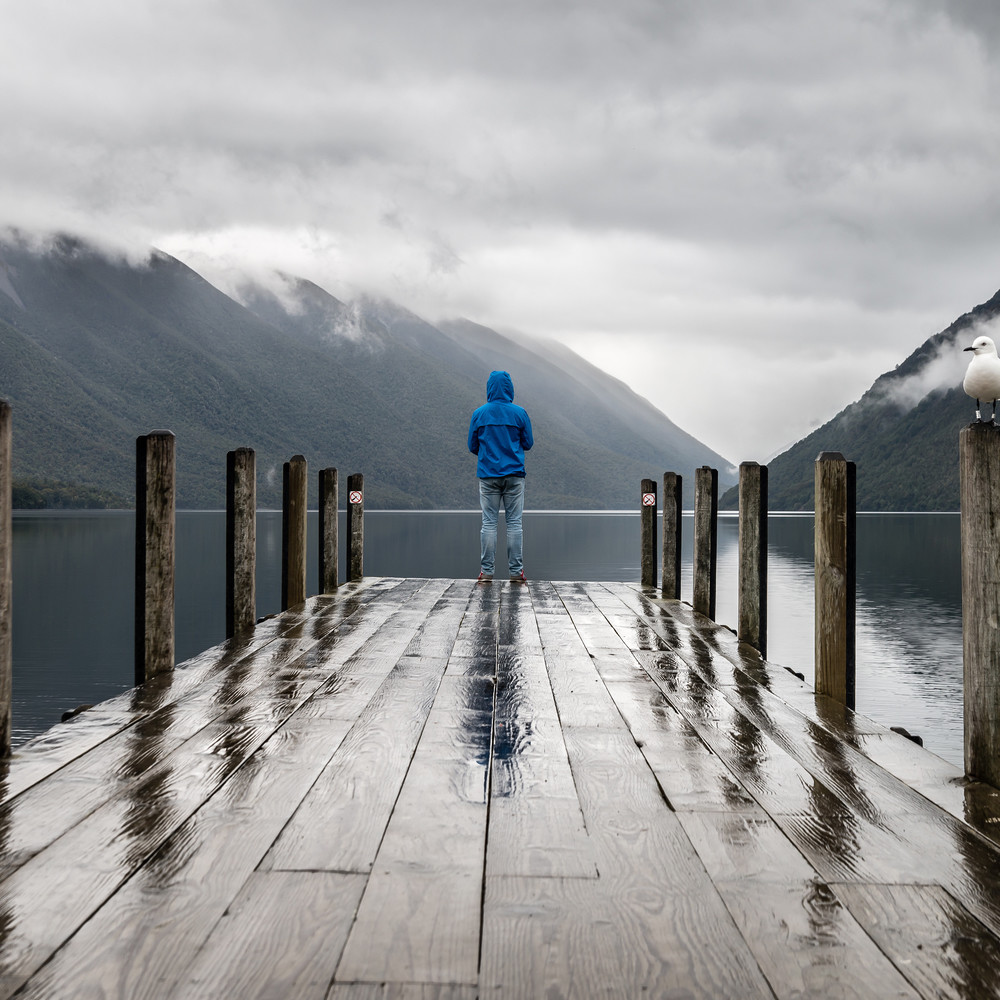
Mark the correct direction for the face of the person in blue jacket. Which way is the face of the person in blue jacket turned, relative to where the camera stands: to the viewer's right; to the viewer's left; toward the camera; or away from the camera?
away from the camera

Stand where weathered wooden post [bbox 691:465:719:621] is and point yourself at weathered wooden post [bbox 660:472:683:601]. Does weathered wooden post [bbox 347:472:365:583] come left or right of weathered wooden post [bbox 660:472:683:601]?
left

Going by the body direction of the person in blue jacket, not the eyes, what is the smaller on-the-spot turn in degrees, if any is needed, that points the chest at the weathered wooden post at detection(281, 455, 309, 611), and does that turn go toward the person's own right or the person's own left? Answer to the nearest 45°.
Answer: approximately 135° to the person's own left

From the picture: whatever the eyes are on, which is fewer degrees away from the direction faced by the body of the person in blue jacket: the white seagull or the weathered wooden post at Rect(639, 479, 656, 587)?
the weathered wooden post

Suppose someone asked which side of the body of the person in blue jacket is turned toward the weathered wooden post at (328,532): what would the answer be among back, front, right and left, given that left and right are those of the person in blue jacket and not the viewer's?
left

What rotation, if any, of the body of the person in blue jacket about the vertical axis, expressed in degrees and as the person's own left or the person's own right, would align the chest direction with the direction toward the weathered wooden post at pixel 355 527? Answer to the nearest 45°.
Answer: approximately 45° to the person's own left

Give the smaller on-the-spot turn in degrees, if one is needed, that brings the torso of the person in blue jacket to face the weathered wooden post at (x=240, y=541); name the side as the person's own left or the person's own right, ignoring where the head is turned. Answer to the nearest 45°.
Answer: approximately 135° to the person's own left

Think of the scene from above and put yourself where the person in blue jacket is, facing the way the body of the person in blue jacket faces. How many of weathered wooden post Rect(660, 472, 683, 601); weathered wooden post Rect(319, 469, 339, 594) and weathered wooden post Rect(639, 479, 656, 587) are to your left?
1

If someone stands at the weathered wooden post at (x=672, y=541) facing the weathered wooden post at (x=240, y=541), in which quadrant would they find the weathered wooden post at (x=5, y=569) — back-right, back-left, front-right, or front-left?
front-left

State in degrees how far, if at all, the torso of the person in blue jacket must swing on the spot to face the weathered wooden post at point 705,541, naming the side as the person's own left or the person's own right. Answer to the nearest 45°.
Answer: approximately 135° to the person's own right

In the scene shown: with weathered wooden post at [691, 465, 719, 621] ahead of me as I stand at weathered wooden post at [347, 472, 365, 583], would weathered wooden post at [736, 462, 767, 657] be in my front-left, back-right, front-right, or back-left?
front-right

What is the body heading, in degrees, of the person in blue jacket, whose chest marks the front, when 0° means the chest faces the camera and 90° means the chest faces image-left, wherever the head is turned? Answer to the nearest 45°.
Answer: approximately 180°

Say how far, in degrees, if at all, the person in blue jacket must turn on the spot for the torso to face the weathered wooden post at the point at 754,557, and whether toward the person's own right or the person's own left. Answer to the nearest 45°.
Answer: approximately 135° to the person's own right
